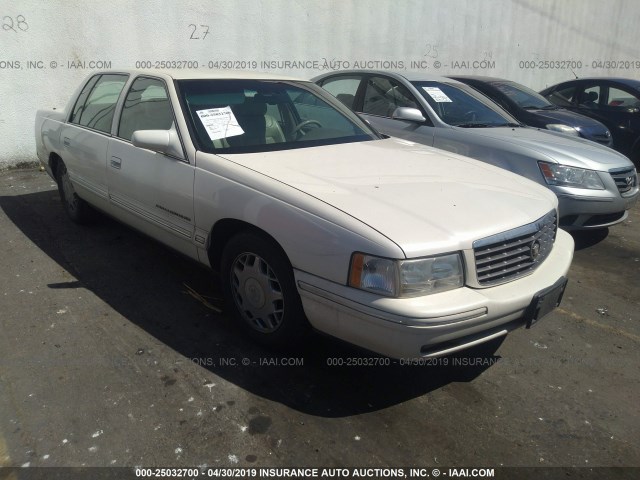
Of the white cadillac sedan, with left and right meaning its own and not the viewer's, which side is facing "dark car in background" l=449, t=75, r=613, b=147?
left

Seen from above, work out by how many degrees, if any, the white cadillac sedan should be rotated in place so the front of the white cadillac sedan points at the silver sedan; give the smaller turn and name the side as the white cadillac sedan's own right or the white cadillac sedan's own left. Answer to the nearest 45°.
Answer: approximately 90° to the white cadillac sedan's own left

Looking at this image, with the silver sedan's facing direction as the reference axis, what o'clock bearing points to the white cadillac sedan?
The white cadillac sedan is roughly at 2 o'clock from the silver sedan.

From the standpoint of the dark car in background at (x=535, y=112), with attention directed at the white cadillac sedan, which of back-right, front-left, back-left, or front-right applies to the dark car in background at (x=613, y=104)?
back-left

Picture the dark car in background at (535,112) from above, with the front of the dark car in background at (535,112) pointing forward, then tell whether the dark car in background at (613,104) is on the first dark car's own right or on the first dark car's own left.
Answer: on the first dark car's own left

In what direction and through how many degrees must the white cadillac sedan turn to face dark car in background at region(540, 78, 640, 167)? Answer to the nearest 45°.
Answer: approximately 90° to its left

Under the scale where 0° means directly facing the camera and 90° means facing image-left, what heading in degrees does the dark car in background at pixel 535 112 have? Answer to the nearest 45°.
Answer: approximately 315°

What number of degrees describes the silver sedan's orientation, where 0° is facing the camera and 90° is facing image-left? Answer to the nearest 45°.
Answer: approximately 315°
